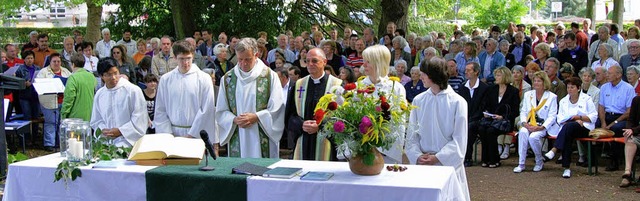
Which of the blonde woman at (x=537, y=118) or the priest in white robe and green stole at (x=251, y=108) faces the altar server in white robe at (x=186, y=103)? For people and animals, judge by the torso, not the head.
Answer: the blonde woman

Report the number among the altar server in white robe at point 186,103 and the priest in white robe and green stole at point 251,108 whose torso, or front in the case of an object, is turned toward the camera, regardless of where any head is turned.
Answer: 2

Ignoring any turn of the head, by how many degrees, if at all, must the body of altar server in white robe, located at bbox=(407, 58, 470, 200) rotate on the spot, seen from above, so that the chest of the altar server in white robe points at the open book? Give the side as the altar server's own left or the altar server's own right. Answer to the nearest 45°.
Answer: approximately 45° to the altar server's own right

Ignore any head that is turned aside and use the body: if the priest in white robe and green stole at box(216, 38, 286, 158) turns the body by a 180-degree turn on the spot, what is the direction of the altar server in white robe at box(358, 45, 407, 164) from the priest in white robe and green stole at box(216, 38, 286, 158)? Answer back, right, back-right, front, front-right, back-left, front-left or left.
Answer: back-right

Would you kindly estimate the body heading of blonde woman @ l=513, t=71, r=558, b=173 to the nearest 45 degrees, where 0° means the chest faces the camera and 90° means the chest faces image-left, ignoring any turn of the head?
approximately 45°

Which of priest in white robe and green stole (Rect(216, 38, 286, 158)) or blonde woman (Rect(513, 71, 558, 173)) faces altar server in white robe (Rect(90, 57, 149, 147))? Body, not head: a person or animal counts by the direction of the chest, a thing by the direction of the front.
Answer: the blonde woman

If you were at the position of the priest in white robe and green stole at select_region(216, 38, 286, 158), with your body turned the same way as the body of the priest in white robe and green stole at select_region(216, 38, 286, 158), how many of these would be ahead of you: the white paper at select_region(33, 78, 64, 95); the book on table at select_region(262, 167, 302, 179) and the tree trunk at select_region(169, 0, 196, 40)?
1

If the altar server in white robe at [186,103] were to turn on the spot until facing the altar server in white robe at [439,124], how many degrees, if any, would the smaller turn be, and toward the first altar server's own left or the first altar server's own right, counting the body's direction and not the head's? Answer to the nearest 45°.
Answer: approximately 45° to the first altar server's own left
